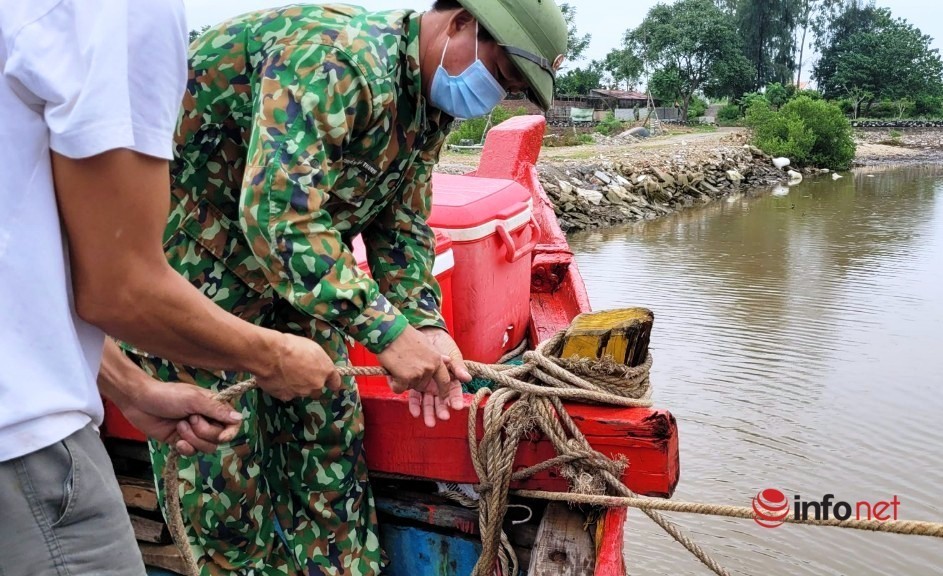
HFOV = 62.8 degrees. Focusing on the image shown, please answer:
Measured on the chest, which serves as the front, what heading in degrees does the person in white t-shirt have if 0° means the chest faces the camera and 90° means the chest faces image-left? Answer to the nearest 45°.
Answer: approximately 270°

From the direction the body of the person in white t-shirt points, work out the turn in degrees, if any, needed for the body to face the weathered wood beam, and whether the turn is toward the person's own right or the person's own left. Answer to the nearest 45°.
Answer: approximately 45° to the person's own left

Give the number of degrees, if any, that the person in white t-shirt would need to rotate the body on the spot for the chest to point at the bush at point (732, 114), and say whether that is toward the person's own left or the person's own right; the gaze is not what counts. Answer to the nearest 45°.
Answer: approximately 45° to the person's own left

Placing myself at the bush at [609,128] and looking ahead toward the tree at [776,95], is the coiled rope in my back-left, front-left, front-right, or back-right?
back-right

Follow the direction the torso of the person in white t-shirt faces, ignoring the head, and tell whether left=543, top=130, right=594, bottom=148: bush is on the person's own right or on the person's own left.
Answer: on the person's own left

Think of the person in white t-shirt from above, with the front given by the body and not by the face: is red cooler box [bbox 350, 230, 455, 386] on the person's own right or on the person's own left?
on the person's own left

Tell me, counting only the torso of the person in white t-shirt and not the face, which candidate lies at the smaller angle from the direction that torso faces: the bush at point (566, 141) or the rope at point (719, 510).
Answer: the rope
